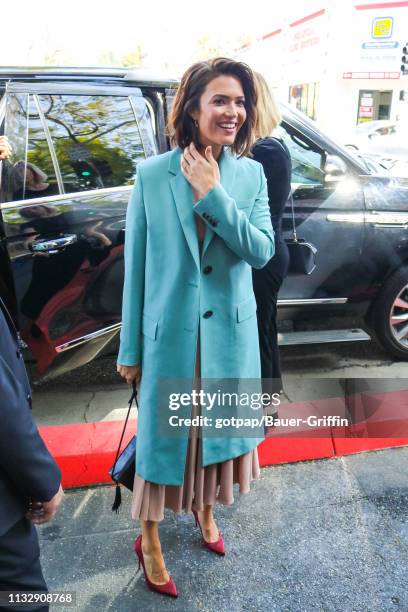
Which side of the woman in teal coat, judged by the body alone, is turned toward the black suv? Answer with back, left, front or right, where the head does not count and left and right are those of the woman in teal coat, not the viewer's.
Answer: back

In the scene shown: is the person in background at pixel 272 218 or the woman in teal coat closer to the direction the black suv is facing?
the person in background

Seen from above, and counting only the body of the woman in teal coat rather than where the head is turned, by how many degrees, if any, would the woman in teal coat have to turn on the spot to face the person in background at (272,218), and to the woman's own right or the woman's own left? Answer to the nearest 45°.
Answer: approximately 90° to the woman's own left

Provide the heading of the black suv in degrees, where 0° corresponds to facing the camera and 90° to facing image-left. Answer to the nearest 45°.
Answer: approximately 270°

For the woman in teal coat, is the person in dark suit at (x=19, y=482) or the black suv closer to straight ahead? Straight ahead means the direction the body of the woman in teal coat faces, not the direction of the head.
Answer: the person in dark suit

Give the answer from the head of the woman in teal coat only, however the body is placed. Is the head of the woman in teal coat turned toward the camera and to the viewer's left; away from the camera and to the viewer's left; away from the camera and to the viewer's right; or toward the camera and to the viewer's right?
toward the camera and to the viewer's right

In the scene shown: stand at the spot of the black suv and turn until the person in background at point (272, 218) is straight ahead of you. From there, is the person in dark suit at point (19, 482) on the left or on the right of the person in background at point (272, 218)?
right

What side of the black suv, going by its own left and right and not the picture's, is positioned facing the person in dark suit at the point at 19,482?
right

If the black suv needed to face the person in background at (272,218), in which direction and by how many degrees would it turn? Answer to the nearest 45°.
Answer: approximately 45° to its right

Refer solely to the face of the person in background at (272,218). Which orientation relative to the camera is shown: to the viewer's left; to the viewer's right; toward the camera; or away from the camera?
away from the camera

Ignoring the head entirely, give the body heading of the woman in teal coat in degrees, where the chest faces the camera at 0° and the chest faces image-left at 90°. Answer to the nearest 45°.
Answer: approximately 315°
